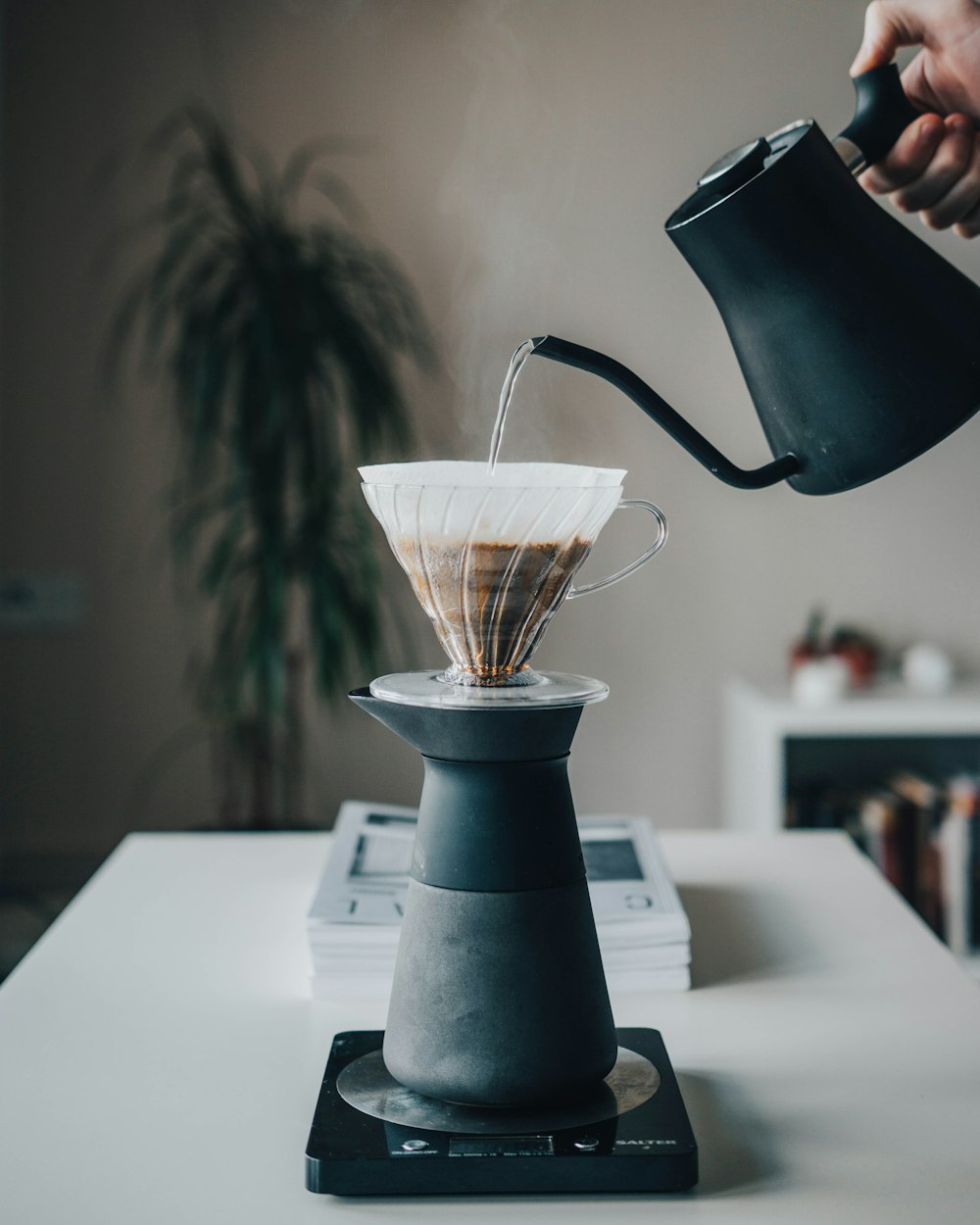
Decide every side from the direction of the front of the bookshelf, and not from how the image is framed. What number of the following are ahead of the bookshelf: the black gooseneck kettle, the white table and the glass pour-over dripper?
3

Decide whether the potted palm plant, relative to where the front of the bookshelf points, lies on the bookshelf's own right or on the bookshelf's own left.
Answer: on the bookshelf's own right

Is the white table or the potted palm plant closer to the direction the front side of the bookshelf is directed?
the white table

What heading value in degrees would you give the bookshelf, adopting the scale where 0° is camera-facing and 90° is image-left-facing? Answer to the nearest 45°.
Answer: approximately 0°

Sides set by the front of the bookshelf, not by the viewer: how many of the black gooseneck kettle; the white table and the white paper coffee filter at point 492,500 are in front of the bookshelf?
3

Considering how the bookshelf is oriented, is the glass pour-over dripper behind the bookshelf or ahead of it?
ahead

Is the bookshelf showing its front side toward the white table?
yes

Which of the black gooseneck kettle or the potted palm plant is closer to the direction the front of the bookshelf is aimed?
the black gooseneck kettle

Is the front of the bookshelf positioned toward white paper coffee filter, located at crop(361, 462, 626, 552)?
yes

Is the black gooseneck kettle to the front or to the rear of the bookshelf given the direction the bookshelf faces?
to the front
